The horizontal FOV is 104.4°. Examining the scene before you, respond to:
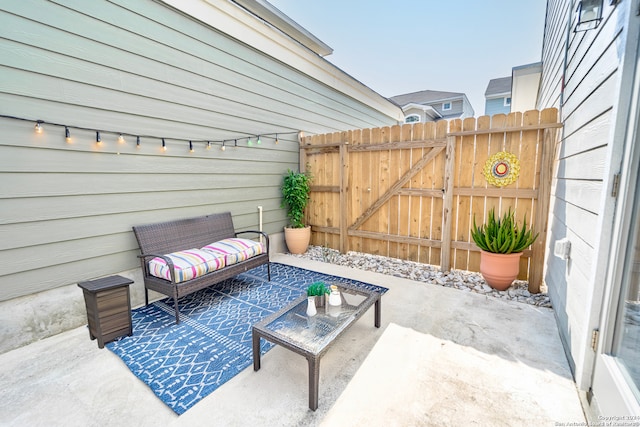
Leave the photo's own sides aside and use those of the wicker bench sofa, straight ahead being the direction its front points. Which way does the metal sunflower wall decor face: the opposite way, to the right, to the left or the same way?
to the right

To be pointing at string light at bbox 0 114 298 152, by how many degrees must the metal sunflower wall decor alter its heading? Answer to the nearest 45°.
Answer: approximately 45° to its right

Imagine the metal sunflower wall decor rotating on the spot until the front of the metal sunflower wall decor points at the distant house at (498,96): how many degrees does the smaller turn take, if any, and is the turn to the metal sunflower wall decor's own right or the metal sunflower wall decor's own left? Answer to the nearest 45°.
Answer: approximately 180°

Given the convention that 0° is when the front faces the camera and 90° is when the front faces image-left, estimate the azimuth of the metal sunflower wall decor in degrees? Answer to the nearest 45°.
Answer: approximately 0°

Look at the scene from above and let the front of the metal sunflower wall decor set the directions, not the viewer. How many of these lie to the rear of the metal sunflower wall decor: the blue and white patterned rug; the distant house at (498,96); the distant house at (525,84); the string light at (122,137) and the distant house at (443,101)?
3

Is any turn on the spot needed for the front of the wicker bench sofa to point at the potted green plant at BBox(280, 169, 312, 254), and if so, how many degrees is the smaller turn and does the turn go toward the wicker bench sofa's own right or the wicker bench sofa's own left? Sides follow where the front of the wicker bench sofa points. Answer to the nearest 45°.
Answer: approximately 90° to the wicker bench sofa's own left

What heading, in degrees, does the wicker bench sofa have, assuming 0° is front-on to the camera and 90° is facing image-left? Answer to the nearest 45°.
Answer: approximately 315°

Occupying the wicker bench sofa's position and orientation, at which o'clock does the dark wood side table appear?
The dark wood side table is roughly at 3 o'clock from the wicker bench sofa.

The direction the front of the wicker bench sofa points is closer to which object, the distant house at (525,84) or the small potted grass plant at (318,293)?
the small potted grass plant
